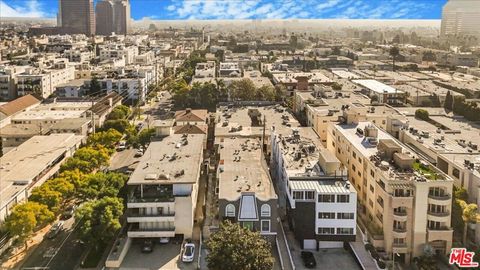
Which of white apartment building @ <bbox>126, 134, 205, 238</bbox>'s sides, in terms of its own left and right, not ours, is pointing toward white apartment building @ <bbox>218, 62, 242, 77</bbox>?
back

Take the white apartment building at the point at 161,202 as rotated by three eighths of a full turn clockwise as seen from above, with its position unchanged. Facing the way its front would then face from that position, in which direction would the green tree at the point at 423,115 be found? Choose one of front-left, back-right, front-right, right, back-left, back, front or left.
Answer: right

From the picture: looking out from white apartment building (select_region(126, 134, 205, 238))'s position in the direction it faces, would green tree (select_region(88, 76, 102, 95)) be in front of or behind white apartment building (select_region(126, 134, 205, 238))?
behind

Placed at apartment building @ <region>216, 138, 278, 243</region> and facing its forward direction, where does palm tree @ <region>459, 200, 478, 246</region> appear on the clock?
The palm tree is roughly at 9 o'clock from the apartment building.

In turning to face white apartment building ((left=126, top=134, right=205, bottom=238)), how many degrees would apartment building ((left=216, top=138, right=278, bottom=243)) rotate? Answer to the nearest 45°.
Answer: approximately 90° to its right

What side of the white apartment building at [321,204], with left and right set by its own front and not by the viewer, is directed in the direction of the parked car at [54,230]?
right

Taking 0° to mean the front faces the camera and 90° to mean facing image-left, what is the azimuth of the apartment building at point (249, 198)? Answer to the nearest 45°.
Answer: approximately 0°

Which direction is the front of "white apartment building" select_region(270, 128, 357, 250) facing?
toward the camera

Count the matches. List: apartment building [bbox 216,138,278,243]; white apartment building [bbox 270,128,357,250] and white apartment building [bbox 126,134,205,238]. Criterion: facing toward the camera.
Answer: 3

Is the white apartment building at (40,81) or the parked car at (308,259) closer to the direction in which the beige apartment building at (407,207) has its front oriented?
the parked car
